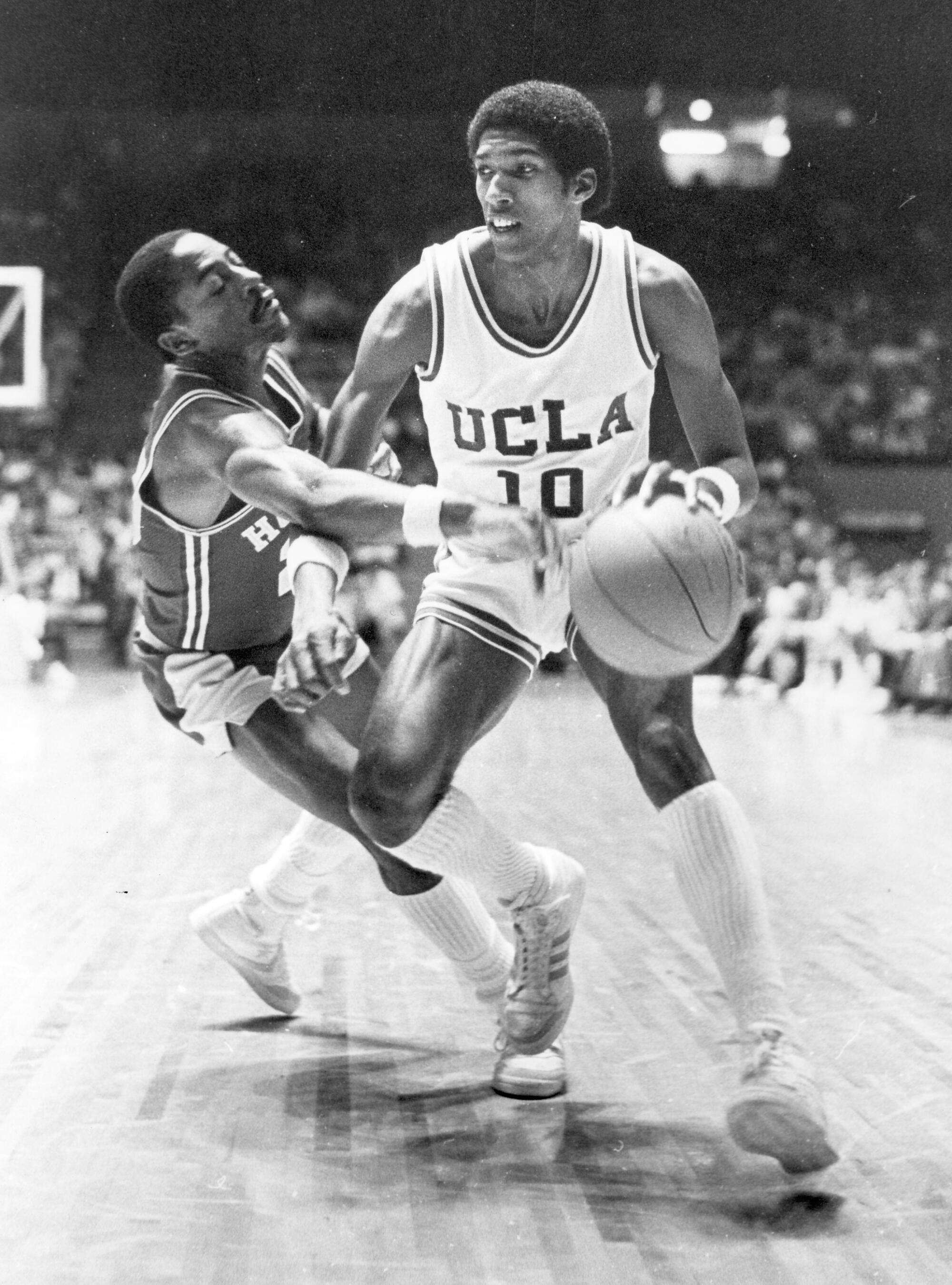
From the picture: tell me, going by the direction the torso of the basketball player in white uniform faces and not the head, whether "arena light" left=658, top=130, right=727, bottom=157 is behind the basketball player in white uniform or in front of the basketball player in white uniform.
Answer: behind

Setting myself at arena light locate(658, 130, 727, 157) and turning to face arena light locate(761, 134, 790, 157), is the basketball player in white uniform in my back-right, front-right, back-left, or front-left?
back-right

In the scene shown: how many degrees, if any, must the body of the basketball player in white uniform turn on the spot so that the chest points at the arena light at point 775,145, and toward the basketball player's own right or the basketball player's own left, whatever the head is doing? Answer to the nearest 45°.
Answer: approximately 180°

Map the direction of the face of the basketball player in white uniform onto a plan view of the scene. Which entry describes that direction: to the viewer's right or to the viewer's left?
to the viewer's left

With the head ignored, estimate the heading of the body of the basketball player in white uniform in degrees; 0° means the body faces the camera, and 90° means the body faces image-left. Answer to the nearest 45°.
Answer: approximately 0°

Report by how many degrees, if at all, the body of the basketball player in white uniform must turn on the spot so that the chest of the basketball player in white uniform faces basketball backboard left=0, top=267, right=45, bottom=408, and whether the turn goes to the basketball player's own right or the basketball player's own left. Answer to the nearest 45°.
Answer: approximately 135° to the basketball player's own right

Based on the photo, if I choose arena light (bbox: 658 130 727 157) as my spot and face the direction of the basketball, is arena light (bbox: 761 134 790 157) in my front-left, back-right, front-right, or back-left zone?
back-left
